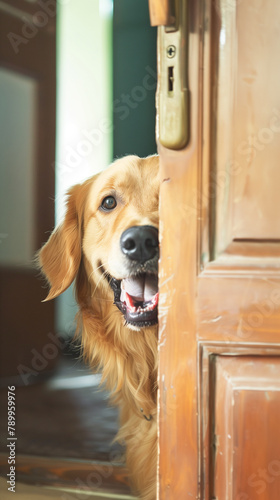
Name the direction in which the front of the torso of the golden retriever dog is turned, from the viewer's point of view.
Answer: toward the camera

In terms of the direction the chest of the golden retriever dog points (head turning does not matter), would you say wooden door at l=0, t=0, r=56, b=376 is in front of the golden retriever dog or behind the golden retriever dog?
behind
